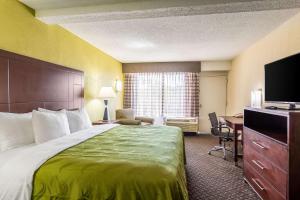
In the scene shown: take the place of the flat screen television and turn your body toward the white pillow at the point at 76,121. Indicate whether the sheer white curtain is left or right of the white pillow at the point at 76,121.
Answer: right

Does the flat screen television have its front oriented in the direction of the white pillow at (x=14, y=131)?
yes

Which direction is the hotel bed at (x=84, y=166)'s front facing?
to the viewer's right

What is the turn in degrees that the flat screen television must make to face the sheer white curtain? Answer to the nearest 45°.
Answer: approximately 90° to its right

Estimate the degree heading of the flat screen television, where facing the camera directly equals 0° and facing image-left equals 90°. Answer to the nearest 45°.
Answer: approximately 45°

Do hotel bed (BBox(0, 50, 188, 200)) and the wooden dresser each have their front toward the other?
yes

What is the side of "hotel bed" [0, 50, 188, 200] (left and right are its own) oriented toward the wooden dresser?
front

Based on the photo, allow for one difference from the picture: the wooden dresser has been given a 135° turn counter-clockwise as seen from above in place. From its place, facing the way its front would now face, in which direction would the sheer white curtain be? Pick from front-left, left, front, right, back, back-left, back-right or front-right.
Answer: back-left

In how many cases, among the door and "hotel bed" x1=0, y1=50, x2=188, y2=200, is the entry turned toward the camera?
1

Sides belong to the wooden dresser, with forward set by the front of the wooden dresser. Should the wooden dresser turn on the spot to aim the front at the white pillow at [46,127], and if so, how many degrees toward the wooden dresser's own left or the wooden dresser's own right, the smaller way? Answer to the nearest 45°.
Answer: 0° — it already faces it

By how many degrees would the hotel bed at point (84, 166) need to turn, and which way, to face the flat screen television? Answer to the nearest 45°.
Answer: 0° — it already faces it

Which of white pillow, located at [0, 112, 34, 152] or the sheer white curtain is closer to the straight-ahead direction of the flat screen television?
the white pillow
